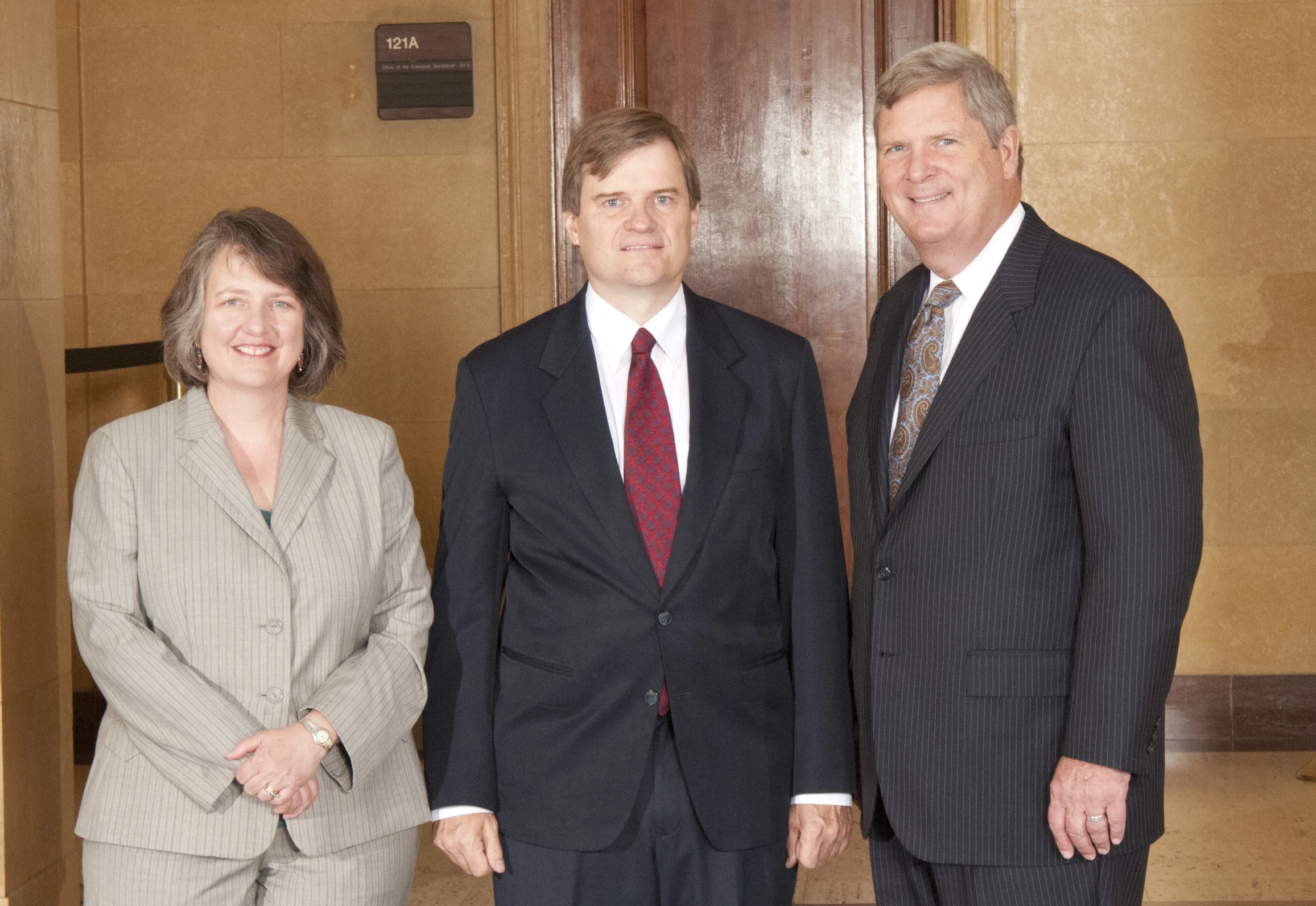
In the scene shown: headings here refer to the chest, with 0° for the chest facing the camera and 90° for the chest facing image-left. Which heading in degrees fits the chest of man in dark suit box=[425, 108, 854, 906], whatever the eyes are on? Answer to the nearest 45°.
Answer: approximately 0°

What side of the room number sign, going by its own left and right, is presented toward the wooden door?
left

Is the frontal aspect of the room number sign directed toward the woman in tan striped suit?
yes

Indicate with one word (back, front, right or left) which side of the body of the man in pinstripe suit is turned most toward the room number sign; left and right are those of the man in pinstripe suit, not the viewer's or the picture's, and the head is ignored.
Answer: right

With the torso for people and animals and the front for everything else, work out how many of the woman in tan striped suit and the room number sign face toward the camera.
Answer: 2

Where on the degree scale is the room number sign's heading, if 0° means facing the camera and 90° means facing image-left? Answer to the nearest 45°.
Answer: approximately 0°

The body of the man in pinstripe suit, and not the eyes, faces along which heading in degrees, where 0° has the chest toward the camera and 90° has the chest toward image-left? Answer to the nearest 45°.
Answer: approximately 45°
